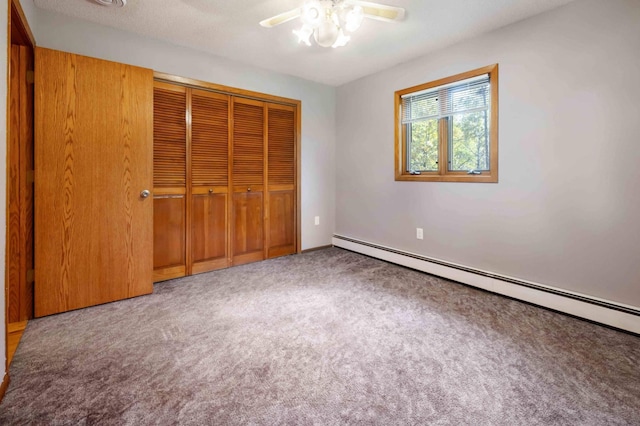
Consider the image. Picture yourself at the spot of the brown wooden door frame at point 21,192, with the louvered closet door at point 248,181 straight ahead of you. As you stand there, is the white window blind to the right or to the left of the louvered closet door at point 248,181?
right

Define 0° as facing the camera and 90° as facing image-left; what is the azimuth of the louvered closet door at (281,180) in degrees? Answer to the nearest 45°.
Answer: approximately 315°

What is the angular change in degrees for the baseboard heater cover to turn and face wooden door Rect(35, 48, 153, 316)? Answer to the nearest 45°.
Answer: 0° — it already faces it

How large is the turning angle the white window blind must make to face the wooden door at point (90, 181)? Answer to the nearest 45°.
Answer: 0° — it already faces it

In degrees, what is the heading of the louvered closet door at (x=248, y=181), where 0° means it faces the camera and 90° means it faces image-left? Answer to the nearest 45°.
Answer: approximately 315°

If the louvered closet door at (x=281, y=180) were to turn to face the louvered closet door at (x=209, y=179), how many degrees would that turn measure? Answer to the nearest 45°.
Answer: approximately 90° to its right

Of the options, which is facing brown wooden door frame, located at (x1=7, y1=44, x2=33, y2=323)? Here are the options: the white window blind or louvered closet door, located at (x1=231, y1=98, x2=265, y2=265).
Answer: the white window blind

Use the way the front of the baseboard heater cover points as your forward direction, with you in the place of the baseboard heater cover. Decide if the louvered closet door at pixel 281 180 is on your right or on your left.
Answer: on your right

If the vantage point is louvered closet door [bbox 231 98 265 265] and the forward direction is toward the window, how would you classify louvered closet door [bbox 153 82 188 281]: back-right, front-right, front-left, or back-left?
back-right
